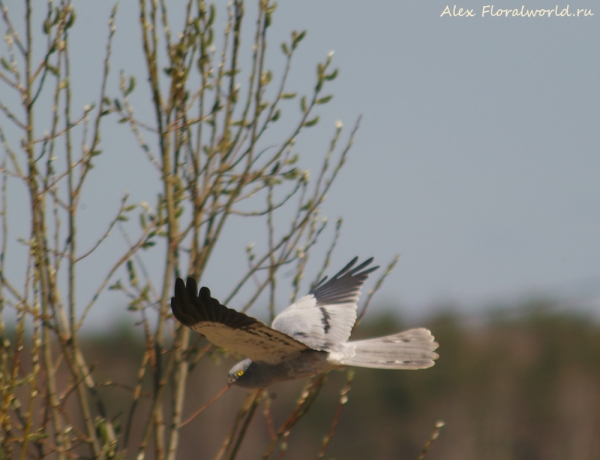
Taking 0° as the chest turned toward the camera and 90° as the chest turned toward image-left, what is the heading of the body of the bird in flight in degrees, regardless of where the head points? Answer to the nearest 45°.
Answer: approximately 90°
